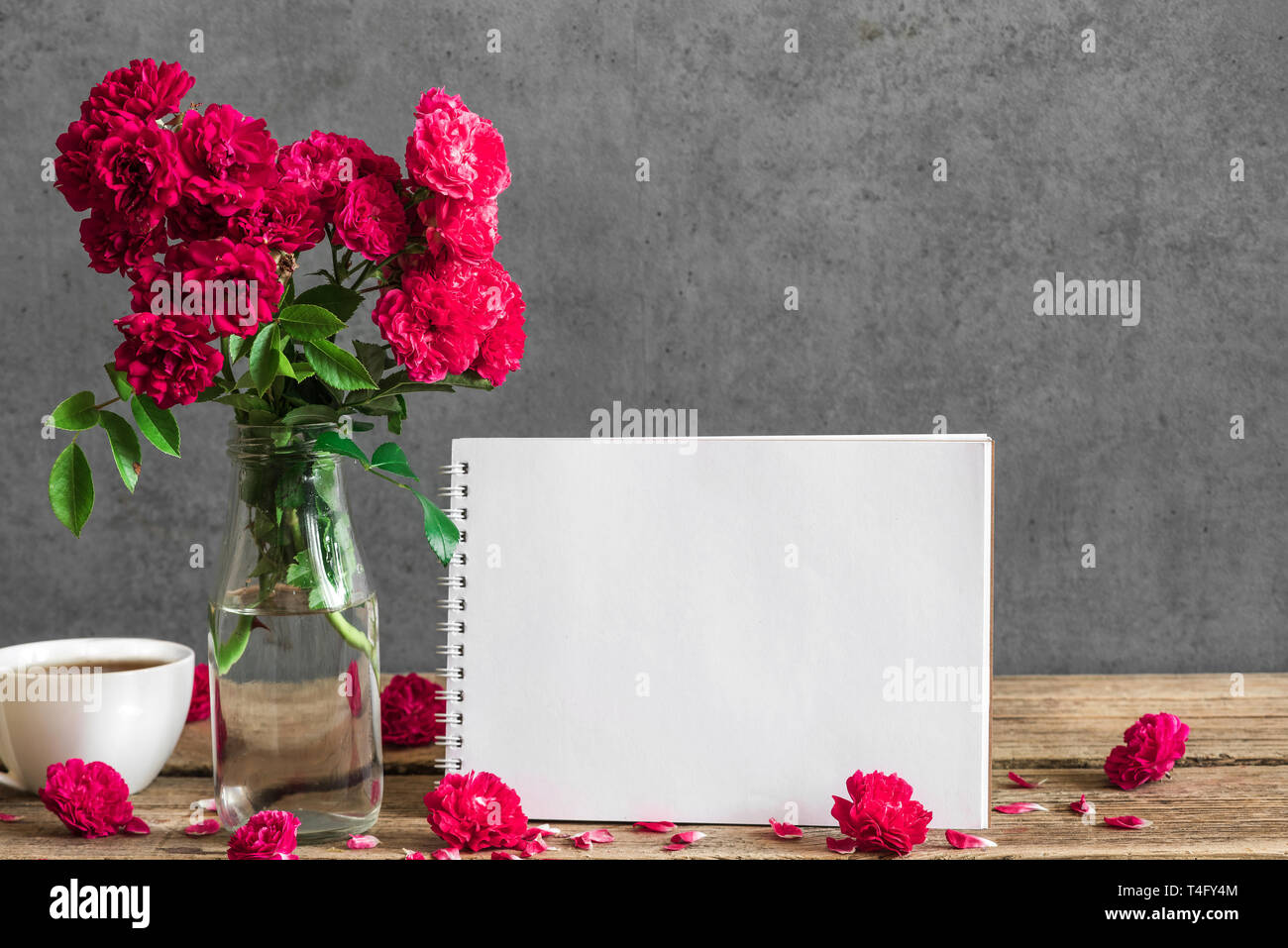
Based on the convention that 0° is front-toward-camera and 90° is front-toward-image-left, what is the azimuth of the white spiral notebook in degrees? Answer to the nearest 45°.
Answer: approximately 0°
